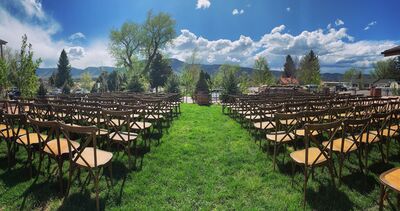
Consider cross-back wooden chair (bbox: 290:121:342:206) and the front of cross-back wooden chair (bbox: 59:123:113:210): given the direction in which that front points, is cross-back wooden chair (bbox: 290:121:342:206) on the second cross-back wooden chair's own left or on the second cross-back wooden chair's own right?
on the second cross-back wooden chair's own right

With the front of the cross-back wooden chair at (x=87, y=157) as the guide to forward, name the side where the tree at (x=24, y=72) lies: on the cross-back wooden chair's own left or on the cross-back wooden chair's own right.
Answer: on the cross-back wooden chair's own left

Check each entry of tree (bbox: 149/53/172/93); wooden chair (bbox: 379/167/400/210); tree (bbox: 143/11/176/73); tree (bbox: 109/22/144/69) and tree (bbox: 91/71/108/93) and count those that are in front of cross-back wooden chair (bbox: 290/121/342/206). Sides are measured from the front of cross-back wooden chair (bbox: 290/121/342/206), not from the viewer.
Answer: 4

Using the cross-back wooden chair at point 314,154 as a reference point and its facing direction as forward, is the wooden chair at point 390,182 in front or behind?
behind

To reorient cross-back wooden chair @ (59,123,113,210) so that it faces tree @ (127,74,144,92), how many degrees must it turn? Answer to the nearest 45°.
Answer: approximately 45° to its left

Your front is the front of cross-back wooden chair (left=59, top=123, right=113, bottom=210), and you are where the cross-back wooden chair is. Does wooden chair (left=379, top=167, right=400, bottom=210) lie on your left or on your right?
on your right

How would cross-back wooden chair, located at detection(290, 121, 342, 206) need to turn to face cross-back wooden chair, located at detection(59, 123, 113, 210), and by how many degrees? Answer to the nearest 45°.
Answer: approximately 90° to its left

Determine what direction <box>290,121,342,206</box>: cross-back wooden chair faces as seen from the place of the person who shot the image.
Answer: facing away from the viewer and to the left of the viewer

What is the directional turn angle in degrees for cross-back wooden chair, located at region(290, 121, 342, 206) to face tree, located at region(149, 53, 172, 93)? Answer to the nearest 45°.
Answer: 0° — it already faces it

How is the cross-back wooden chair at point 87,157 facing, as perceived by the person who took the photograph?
facing away from the viewer and to the right of the viewer

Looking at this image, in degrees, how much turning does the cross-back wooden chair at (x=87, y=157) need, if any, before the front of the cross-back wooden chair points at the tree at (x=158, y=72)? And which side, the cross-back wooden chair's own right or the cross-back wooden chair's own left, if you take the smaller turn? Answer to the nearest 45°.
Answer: approximately 45° to the cross-back wooden chair's own left
